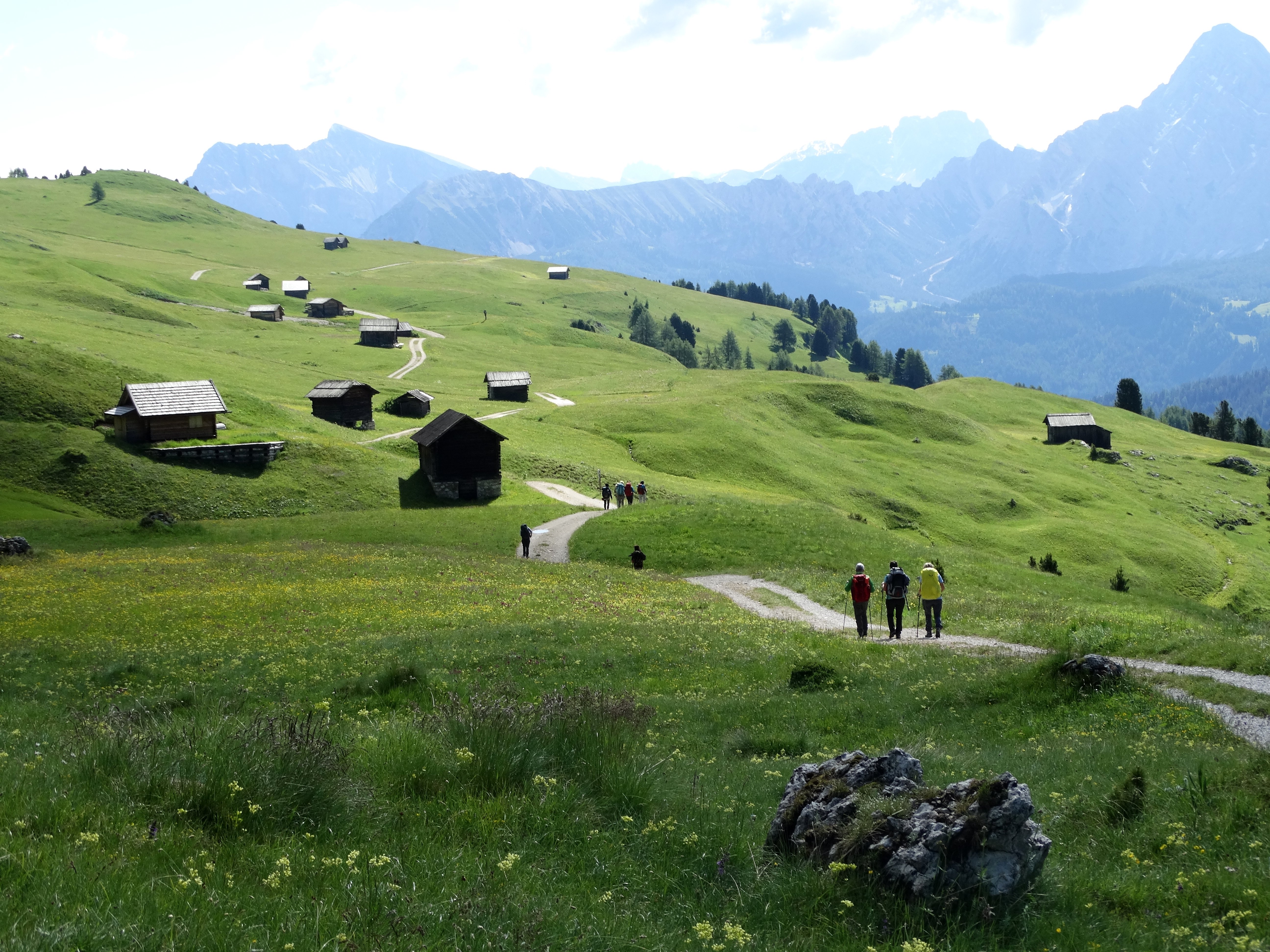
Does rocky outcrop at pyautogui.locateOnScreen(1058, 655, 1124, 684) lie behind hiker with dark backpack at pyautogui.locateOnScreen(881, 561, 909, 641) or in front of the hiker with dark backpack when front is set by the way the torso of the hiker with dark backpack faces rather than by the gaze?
behind

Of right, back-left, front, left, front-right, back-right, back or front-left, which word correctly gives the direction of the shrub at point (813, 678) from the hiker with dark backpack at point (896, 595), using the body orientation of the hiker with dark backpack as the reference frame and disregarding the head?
back

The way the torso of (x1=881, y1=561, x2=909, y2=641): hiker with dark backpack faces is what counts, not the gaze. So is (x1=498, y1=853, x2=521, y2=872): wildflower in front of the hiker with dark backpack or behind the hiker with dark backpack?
behind

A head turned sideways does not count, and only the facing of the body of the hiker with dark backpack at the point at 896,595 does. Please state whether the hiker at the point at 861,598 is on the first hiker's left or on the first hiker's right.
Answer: on the first hiker's left

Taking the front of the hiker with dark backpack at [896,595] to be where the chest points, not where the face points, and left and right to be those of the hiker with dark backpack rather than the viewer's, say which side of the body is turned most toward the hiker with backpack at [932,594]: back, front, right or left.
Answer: right

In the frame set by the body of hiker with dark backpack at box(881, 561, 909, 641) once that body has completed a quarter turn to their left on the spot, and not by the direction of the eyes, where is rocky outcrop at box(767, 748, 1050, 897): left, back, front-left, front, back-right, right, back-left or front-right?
left

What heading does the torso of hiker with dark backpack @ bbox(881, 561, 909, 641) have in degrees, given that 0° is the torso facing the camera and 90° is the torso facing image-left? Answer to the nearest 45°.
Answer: approximately 180°

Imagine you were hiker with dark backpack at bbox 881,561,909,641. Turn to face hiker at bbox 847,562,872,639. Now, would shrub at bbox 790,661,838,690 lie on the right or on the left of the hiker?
left
